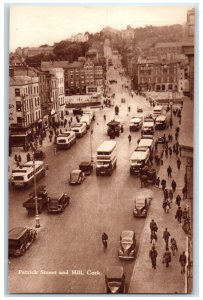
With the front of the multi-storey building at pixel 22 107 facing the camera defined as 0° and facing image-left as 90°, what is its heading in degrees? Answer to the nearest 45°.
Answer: approximately 315°

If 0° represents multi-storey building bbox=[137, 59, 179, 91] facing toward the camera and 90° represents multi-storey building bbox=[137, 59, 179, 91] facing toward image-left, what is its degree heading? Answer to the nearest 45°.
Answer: approximately 0°

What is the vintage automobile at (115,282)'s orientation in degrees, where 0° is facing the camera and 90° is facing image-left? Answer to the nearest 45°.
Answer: approximately 0°

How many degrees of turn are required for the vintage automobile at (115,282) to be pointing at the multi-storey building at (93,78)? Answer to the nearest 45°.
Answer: approximately 180°

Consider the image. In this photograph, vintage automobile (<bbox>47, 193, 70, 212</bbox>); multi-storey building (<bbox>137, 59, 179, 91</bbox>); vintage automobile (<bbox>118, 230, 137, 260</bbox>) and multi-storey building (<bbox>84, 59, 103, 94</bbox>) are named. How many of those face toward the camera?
3
